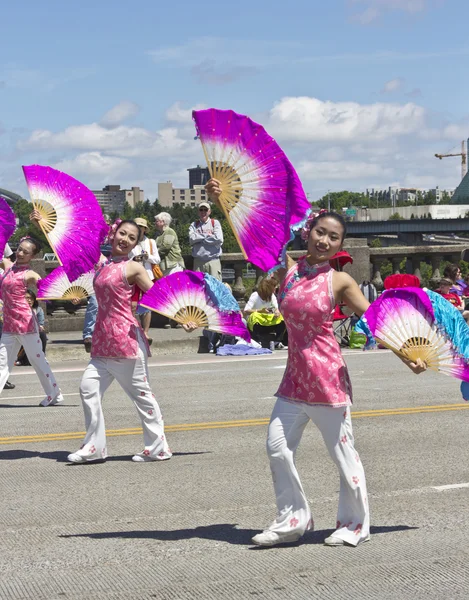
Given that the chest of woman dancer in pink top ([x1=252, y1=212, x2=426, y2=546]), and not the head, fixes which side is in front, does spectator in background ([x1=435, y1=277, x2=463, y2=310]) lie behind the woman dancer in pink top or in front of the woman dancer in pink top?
behind

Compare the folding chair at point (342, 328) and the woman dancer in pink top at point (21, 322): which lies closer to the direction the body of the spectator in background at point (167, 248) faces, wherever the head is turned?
the woman dancer in pink top

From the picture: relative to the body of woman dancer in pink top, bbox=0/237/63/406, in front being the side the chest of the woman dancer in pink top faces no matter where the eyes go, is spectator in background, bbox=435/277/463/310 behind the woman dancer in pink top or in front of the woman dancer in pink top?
behind

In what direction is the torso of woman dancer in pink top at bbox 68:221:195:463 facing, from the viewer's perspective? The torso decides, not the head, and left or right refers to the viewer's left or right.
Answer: facing the viewer and to the left of the viewer

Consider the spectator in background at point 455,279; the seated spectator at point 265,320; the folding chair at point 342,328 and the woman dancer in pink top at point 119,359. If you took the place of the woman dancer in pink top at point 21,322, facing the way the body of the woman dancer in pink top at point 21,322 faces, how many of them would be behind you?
3

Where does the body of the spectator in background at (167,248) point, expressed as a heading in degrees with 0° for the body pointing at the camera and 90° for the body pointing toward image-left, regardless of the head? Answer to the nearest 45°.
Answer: approximately 90°

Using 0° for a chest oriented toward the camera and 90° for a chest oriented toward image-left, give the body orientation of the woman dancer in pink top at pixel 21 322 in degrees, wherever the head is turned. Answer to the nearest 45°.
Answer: approximately 45°

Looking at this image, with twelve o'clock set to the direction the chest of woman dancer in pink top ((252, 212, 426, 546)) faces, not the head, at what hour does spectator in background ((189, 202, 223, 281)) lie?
The spectator in background is roughly at 4 o'clock from the woman dancer in pink top.

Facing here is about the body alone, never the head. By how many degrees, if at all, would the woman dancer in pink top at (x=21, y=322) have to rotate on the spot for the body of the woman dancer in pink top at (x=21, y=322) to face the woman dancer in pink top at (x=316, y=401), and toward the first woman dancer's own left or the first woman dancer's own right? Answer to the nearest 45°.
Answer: approximately 45° to the first woman dancer's own left

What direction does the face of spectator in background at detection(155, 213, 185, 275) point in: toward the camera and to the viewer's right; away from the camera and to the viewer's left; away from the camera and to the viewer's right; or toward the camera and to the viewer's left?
toward the camera and to the viewer's left
